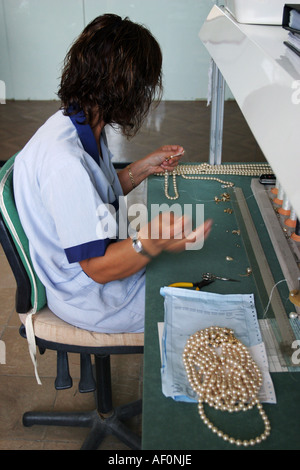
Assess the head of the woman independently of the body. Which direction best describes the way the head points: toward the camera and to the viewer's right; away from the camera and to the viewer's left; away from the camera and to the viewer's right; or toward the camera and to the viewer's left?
away from the camera and to the viewer's right

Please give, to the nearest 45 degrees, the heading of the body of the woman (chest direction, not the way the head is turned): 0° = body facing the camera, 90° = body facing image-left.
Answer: approximately 270°
